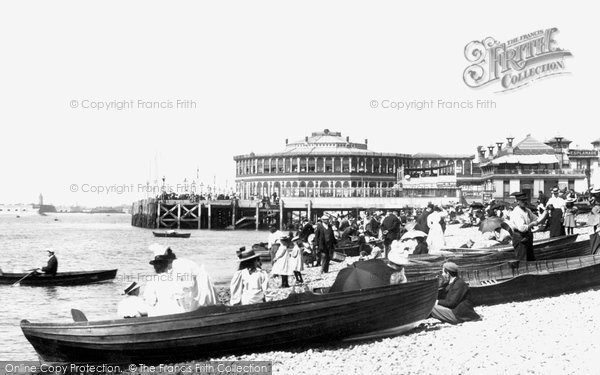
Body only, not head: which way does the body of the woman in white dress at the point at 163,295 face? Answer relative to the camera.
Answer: away from the camera

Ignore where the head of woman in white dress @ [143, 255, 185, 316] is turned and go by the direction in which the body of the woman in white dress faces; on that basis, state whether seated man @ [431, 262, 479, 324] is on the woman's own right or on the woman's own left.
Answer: on the woman's own right

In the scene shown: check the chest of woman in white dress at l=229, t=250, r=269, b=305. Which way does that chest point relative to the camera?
away from the camera

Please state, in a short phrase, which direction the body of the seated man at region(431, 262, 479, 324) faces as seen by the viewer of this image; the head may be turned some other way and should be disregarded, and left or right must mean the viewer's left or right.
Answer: facing to the left of the viewer
